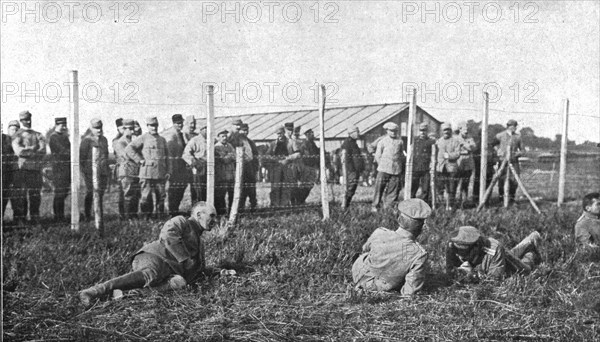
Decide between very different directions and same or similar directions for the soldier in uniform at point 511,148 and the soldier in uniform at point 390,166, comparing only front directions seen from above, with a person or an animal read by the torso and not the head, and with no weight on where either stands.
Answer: same or similar directions

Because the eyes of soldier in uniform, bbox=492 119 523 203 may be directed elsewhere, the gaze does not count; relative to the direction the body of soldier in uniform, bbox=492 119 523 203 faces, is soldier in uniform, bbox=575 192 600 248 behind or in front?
in front

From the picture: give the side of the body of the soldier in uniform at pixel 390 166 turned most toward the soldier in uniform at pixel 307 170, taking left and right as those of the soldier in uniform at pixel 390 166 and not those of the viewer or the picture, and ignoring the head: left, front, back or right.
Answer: right

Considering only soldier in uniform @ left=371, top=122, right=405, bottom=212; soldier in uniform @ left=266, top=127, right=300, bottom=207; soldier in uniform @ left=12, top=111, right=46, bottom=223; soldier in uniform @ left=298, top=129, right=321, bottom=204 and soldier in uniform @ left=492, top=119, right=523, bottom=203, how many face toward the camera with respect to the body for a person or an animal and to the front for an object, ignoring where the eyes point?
4

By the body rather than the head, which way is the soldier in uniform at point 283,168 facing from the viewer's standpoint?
toward the camera

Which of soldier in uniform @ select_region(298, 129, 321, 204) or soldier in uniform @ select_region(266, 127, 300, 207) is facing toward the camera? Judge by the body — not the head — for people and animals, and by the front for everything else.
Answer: soldier in uniform @ select_region(266, 127, 300, 207)

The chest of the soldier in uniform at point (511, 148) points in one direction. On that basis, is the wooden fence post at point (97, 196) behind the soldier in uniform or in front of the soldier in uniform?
in front

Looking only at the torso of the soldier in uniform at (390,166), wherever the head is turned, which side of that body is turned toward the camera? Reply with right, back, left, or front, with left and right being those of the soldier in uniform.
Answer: front

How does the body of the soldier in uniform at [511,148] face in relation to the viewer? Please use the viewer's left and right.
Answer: facing the viewer

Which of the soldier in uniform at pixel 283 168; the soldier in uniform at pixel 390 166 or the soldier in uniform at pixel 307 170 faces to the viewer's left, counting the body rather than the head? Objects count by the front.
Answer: the soldier in uniform at pixel 307 170

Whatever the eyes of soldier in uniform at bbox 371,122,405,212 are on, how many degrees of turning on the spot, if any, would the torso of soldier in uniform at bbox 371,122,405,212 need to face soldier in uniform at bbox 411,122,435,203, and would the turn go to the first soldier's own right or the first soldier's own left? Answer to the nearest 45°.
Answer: approximately 135° to the first soldier's own left
